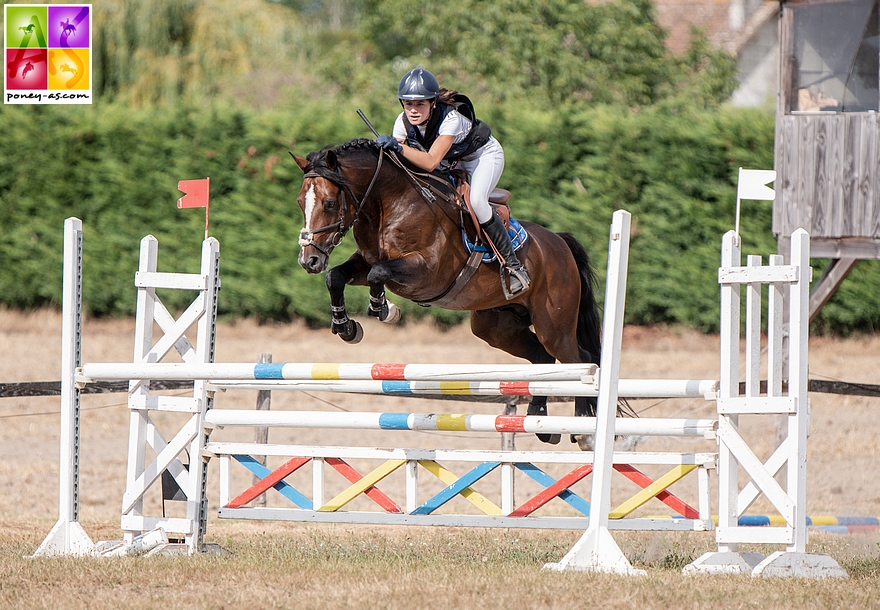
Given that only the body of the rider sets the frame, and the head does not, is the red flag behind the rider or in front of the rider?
in front

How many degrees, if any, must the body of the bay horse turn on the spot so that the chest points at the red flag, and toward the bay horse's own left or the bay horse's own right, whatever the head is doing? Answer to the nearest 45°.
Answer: approximately 45° to the bay horse's own right

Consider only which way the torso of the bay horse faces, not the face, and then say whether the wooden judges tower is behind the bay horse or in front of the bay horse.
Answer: behind

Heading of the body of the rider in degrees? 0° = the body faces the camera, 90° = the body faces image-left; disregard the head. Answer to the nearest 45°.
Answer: approximately 45°

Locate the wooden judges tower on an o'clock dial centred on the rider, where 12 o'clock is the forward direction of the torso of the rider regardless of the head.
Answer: The wooden judges tower is roughly at 6 o'clock from the rider.

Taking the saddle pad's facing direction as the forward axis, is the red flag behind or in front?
in front

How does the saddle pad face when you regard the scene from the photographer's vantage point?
facing to the left of the viewer

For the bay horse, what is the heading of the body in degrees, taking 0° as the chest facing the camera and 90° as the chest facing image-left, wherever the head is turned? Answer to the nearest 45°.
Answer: approximately 45°

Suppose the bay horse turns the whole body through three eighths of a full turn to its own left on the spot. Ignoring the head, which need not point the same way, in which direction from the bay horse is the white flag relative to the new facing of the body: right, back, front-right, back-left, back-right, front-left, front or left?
front

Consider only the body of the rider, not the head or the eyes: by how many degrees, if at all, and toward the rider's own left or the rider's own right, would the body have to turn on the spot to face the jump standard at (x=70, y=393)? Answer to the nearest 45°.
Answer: approximately 45° to the rider's own right

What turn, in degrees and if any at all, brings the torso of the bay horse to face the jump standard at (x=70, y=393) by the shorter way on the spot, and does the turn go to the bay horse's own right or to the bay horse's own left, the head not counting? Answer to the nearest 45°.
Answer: approximately 45° to the bay horse's own right
